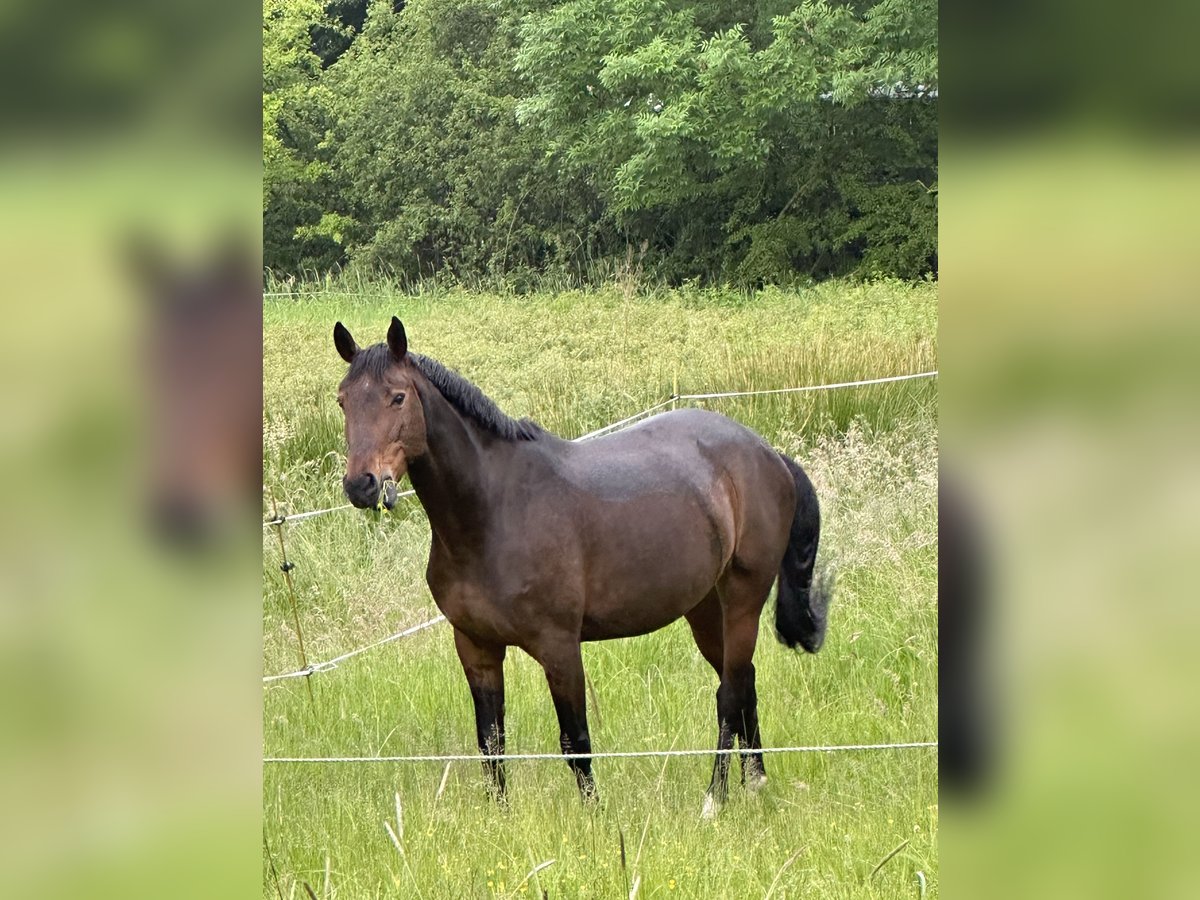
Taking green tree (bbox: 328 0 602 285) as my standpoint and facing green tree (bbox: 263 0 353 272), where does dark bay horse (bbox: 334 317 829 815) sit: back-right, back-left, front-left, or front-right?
back-left

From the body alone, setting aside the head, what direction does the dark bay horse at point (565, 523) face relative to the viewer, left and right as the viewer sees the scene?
facing the viewer and to the left of the viewer

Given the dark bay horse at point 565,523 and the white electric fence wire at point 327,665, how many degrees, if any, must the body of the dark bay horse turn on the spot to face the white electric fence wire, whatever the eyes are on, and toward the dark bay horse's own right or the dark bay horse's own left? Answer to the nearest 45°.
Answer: approximately 90° to the dark bay horse's own right

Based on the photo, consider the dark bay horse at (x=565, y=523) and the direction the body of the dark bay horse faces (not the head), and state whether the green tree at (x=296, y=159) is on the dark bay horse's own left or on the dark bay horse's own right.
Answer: on the dark bay horse's own right

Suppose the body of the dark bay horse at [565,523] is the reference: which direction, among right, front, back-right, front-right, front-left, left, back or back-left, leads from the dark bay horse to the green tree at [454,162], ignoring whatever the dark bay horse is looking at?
back-right

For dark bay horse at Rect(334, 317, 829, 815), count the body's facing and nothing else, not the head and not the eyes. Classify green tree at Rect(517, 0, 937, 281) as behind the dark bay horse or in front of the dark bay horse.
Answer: behind
